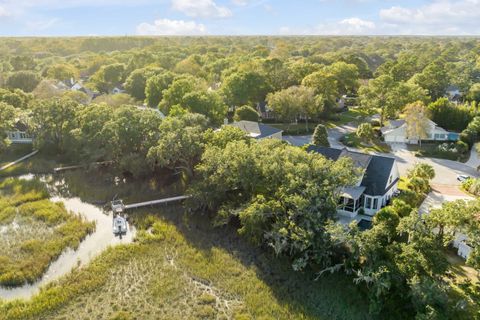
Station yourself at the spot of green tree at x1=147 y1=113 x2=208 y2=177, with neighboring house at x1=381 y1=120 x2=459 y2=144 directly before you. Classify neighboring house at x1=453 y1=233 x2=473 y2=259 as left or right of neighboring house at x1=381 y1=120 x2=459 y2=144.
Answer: right

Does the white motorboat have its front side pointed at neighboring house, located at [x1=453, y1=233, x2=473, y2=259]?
no

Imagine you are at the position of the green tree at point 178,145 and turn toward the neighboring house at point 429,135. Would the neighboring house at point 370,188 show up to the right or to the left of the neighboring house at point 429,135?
right
